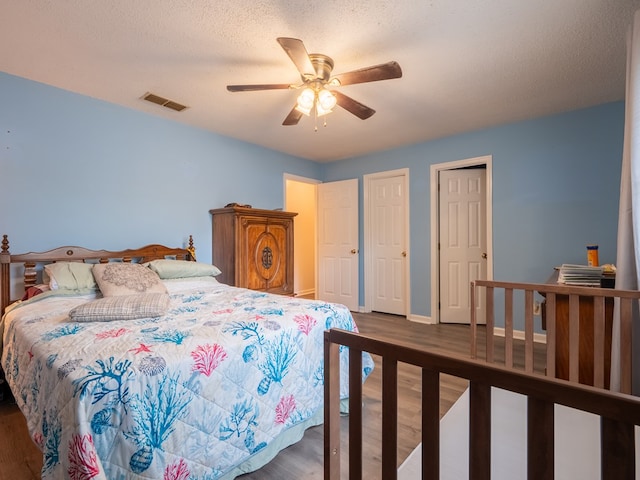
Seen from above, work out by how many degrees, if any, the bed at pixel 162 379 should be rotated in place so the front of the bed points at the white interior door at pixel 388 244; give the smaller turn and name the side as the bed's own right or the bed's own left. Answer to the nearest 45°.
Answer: approximately 90° to the bed's own left

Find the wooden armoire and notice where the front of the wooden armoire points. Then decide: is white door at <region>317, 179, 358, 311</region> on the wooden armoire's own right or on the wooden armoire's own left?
on the wooden armoire's own left

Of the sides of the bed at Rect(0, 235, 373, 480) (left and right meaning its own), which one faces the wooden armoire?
left

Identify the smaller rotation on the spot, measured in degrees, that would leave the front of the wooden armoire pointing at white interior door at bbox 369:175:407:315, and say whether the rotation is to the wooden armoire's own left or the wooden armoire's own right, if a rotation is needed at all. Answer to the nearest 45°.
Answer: approximately 45° to the wooden armoire's own left

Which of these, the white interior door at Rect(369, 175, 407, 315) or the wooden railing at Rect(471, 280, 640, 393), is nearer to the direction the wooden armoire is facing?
the wooden railing

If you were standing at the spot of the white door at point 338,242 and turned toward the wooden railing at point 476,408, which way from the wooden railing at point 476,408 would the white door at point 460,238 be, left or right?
left

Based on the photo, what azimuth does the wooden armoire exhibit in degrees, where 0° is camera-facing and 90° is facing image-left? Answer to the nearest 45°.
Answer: approximately 315°

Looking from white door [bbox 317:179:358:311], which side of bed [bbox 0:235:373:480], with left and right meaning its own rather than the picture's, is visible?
left

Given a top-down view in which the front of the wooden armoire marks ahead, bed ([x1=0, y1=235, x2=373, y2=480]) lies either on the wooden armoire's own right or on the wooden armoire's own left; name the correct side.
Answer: on the wooden armoire's own right

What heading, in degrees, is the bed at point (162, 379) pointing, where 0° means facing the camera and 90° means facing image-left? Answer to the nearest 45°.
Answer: approximately 315°
